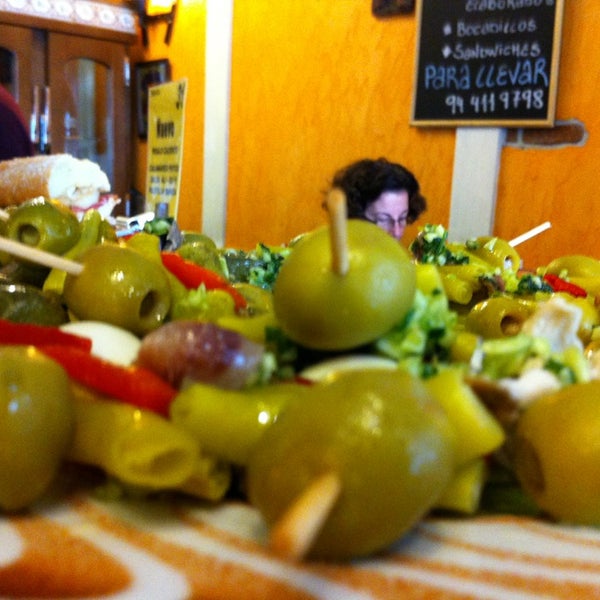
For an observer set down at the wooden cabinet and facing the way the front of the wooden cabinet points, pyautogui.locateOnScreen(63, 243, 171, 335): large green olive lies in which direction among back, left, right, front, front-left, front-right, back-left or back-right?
front-right

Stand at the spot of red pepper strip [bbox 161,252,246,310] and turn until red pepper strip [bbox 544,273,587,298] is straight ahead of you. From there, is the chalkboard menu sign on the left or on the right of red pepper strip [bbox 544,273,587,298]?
left

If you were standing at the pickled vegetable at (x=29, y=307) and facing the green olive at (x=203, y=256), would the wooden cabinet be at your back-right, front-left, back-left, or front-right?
front-left

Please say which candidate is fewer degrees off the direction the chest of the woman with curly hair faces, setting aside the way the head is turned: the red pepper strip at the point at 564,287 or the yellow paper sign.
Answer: the red pepper strip

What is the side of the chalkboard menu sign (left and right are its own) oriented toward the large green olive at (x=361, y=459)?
front

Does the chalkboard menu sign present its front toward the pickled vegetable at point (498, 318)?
yes

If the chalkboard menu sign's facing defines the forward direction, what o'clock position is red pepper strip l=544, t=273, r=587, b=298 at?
The red pepper strip is roughly at 12 o'clock from the chalkboard menu sign.

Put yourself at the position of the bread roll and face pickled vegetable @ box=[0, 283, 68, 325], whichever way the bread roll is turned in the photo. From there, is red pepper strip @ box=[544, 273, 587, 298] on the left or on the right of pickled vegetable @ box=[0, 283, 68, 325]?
left

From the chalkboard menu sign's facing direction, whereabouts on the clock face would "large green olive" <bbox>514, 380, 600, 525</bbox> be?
The large green olive is roughly at 12 o'clock from the chalkboard menu sign.

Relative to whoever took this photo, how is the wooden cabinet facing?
facing the viewer and to the right of the viewer

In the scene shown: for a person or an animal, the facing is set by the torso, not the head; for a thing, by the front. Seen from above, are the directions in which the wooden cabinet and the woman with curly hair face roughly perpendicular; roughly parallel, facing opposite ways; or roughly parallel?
roughly parallel

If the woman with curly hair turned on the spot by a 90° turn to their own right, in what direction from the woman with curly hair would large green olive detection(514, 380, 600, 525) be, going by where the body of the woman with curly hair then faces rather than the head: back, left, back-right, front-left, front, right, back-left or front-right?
front-left

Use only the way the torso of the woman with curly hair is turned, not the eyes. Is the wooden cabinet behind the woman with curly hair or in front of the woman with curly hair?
behind

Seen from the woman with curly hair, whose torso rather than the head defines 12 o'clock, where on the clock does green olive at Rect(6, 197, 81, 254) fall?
The green olive is roughly at 2 o'clock from the woman with curly hair.

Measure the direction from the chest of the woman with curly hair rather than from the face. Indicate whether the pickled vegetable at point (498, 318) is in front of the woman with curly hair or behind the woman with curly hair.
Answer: in front

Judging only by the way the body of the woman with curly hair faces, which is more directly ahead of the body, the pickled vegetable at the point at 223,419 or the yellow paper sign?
the pickled vegetable

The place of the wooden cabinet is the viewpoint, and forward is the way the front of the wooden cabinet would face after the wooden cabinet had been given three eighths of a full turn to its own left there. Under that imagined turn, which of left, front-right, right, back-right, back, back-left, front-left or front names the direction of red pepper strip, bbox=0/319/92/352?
back

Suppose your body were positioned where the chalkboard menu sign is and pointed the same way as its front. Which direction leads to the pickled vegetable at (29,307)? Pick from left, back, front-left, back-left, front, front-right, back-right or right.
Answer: front

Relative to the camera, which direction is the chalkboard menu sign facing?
toward the camera
